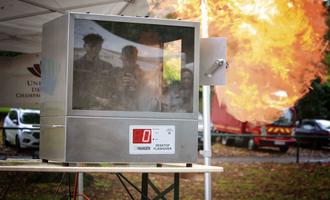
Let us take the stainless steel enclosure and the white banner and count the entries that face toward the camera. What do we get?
2

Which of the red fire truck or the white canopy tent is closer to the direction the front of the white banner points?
the white canopy tent

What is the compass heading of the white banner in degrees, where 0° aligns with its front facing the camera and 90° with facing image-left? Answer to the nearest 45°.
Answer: approximately 0°

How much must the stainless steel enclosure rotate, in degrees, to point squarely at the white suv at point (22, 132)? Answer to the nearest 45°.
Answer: approximately 180°

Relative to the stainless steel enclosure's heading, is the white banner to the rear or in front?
to the rear

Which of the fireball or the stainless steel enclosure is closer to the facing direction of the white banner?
the stainless steel enclosure

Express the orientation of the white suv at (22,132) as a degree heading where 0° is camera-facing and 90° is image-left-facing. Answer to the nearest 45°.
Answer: approximately 315°

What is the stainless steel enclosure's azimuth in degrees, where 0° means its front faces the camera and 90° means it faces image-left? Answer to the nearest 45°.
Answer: approximately 0°
